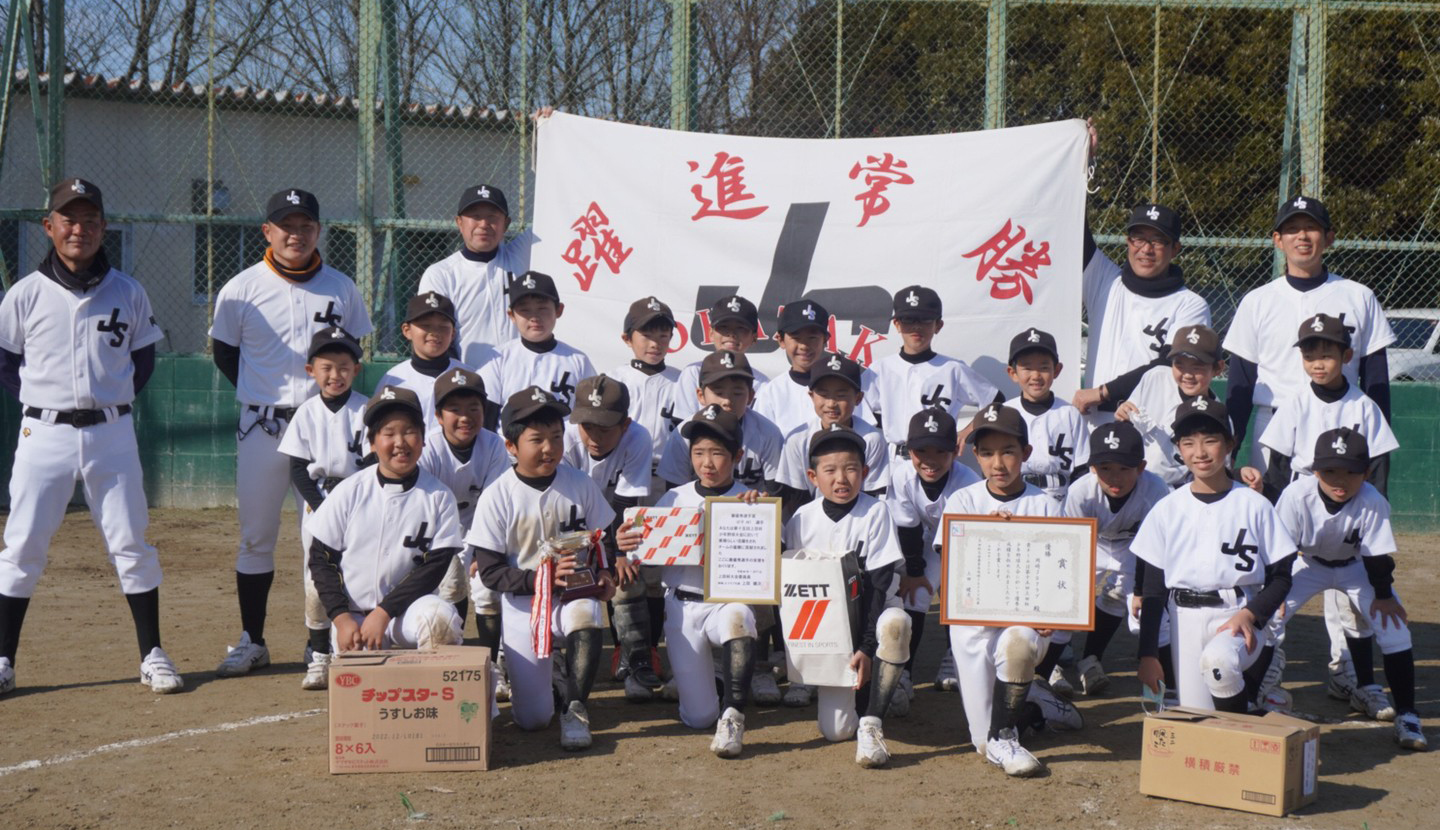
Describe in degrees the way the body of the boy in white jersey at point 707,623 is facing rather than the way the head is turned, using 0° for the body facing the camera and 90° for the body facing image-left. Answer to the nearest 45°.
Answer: approximately 0°

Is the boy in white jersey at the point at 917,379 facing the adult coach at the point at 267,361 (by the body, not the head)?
no

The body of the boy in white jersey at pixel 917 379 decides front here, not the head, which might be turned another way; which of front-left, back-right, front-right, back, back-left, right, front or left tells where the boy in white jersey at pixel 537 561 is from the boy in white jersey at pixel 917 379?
front-right

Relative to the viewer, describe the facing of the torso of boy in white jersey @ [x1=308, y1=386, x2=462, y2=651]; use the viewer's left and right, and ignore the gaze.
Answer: facing the viewer

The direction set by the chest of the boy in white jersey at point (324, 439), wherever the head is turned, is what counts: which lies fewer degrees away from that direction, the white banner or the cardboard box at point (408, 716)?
the cardboard box

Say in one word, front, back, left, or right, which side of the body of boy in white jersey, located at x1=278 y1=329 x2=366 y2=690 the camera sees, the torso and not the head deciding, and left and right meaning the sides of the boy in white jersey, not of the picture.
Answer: front

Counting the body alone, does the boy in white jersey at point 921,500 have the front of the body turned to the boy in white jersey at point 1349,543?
no

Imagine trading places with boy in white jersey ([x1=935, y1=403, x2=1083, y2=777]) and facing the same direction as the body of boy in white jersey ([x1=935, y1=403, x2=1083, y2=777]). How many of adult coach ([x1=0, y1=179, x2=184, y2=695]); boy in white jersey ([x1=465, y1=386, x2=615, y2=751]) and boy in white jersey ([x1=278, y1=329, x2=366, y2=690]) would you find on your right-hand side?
3

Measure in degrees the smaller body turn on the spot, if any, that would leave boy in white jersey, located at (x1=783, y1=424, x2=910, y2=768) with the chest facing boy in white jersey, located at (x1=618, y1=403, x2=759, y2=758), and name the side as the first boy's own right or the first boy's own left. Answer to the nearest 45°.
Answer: approximately 90° to the first boy's own right

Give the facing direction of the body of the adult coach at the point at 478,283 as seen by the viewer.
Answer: toward the camera

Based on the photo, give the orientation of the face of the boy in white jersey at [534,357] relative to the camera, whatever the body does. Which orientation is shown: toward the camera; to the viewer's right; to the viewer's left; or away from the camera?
toward the camera

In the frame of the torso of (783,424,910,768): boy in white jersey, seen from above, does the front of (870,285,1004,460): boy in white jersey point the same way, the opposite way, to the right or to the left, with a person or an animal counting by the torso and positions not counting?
the same way

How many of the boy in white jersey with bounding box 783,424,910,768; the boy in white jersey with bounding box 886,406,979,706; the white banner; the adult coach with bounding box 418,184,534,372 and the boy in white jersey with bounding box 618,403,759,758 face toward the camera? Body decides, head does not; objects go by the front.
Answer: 5

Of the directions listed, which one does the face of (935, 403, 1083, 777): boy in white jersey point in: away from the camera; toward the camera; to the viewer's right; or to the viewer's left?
toward the camera

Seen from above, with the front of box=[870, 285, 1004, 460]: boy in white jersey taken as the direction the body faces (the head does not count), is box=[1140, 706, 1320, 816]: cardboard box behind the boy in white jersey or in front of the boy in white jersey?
in front

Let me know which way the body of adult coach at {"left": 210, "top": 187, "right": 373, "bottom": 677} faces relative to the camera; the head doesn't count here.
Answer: toward the camera

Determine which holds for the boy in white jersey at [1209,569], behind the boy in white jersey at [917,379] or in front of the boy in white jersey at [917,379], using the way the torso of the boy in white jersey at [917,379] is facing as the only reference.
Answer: in front

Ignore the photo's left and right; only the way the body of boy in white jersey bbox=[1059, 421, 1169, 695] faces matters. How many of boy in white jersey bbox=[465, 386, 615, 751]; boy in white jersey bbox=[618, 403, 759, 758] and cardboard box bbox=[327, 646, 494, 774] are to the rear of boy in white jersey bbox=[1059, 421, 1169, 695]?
0

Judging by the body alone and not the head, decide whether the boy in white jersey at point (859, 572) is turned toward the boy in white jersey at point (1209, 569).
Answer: no

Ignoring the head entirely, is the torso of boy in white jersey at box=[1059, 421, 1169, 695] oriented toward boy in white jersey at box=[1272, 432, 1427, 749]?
no
